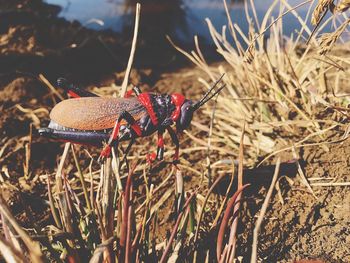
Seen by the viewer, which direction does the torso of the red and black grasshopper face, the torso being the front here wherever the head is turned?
to the viewer's right
